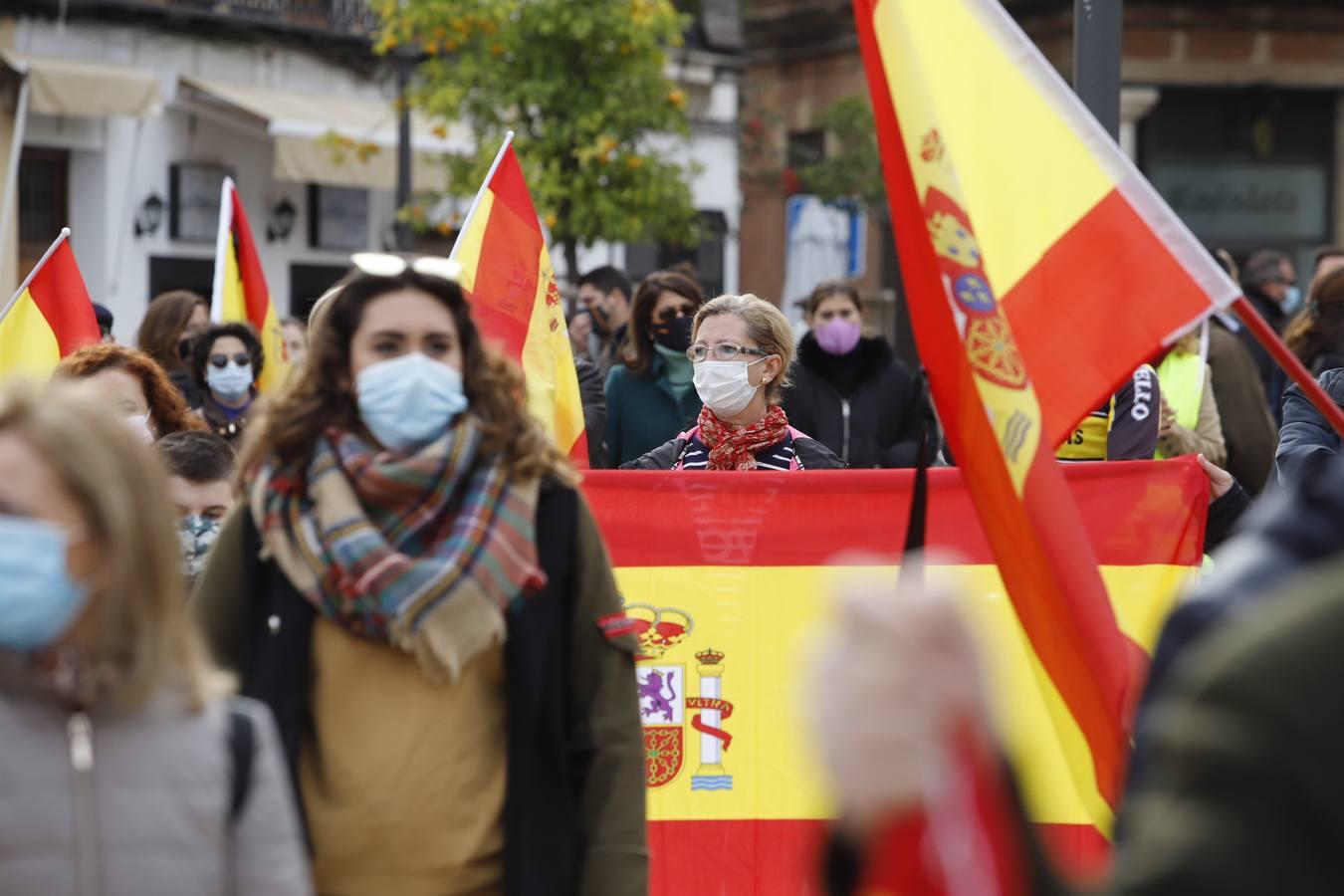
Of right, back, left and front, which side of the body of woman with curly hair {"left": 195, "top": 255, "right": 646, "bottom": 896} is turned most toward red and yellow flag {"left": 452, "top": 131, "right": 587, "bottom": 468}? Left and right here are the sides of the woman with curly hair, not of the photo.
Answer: back

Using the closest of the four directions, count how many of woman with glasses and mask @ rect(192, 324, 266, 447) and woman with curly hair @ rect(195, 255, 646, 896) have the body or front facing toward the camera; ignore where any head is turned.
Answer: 2

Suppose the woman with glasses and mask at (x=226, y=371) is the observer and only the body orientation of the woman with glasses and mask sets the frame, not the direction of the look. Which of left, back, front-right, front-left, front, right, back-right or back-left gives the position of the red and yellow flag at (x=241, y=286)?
back

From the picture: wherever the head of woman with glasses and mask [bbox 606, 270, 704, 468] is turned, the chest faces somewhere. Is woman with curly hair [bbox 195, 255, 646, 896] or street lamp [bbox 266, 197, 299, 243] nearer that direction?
the woman with curly hair

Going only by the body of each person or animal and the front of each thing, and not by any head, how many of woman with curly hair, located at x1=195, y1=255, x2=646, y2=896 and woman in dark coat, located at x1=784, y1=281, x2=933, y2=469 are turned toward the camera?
2

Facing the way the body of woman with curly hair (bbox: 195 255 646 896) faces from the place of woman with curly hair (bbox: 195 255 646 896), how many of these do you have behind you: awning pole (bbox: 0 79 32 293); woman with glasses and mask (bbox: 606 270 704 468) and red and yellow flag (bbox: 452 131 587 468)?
3

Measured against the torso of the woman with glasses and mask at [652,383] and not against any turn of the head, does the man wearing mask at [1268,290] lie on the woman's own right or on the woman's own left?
on the woman's own left

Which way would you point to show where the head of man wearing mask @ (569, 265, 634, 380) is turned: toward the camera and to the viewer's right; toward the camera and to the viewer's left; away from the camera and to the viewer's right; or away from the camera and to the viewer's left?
toward the camera and to the viewer's left

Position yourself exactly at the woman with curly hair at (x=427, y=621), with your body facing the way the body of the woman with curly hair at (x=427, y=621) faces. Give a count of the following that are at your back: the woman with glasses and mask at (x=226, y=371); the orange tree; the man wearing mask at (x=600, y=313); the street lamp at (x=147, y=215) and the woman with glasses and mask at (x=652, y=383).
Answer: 5

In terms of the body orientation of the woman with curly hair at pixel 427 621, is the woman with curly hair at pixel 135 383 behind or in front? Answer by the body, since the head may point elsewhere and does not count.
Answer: behind

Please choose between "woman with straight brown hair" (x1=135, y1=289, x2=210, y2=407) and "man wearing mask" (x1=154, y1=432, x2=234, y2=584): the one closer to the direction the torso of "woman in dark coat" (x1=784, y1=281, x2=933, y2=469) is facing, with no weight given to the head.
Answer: the man wearing mask
